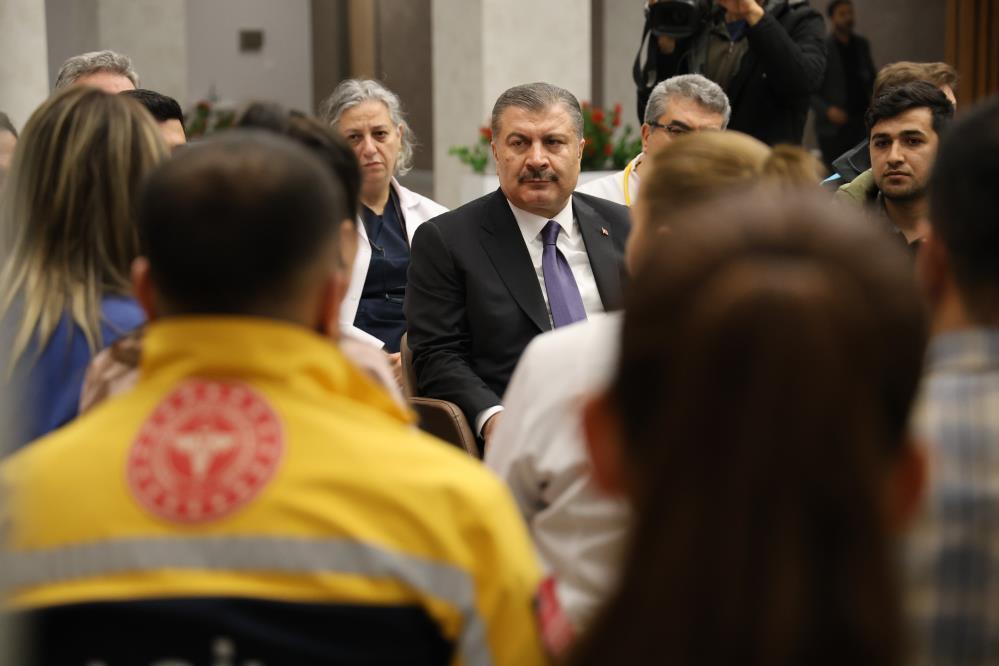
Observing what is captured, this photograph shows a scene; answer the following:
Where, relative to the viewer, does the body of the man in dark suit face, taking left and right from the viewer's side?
facing the viewer and to the right of the viewer

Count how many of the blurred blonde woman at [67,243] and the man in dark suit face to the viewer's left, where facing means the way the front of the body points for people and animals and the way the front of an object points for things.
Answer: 0

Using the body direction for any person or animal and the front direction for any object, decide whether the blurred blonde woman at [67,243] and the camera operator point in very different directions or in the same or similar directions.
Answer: very different directions

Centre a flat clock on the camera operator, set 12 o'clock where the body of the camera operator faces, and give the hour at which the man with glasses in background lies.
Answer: The man with glasses in background is roughly at 11 o'clock from the camera operator.

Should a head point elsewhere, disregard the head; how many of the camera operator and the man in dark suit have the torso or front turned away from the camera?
0

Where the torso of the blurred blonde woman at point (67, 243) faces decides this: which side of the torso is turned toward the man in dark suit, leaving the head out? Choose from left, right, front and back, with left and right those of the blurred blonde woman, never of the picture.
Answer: front

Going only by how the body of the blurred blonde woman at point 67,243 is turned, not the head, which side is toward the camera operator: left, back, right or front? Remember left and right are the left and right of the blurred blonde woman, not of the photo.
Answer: front

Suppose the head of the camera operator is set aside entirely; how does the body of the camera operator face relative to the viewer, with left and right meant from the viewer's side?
facing the viewer and to the left of the viewer

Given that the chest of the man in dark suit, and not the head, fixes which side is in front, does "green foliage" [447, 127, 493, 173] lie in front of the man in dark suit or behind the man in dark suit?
behind

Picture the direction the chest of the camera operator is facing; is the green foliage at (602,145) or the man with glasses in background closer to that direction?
the man with glasses in background

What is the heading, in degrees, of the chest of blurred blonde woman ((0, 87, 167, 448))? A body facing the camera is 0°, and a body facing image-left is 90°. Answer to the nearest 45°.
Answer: approximately 225°

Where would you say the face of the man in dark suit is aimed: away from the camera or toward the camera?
toward the camera

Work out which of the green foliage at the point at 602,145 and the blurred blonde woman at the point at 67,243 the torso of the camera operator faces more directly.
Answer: the blurred blonde woman

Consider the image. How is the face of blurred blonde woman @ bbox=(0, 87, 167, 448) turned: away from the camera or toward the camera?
away from the camera
